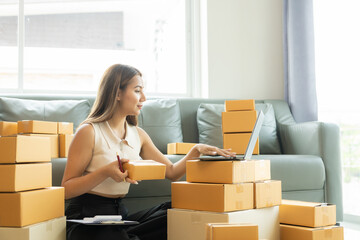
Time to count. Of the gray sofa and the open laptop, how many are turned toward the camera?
1

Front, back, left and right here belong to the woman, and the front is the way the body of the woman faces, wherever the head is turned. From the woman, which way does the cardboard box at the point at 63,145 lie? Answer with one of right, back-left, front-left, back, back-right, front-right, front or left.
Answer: back

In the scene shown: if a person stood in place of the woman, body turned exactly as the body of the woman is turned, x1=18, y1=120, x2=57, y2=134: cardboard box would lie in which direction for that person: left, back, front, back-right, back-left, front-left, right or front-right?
back

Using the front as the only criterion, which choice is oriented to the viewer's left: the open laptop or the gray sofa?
the open laptop

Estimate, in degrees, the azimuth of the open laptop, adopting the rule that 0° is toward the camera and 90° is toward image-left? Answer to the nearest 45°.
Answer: approximately 90°

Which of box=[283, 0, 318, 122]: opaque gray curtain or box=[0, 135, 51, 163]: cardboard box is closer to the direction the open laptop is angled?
the cardboard box

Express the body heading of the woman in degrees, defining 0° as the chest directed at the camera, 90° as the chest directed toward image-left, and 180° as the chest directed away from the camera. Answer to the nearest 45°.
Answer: approximately 315°

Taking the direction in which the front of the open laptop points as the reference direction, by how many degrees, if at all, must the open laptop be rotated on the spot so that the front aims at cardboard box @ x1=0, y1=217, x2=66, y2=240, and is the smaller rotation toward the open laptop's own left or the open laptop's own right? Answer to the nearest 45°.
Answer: approximately 45° to the open laptop's own left

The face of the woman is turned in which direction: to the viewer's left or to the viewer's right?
to the viewer's right

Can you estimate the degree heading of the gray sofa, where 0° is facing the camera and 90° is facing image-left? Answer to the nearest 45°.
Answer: approximately 0°
